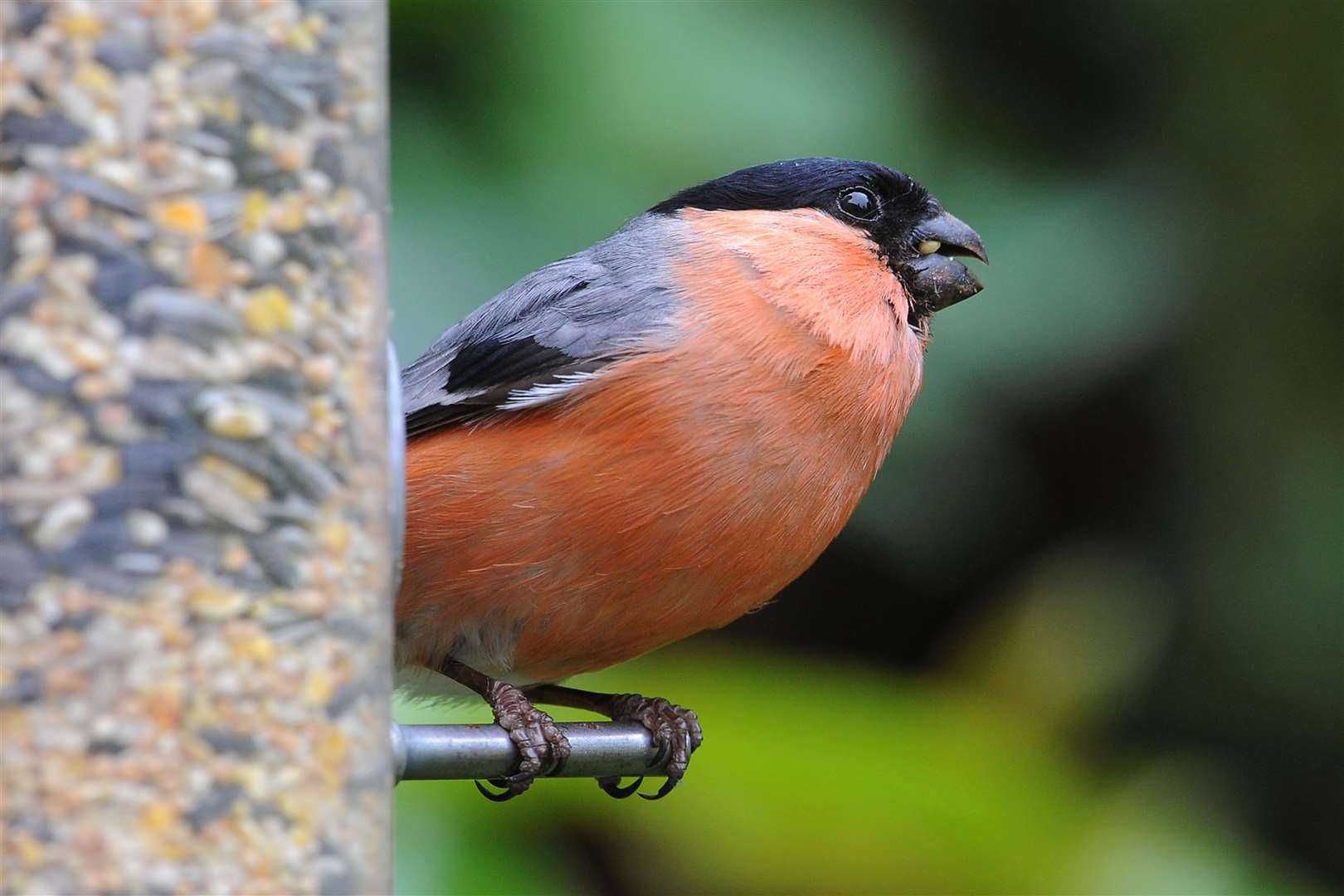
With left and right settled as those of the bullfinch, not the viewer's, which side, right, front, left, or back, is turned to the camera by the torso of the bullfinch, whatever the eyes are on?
right

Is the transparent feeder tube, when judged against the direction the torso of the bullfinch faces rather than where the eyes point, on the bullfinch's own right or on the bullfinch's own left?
on the bullfinch's own right
